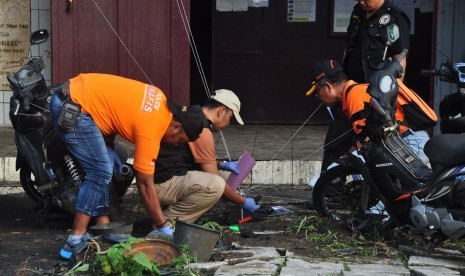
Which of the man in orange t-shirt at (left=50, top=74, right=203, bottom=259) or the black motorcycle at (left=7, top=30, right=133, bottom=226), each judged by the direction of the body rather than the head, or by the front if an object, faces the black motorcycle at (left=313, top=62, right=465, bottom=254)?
the man in orange t-shirt

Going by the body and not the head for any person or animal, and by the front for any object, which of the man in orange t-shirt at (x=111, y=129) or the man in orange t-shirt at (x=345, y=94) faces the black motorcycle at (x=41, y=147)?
the man in orange t-shirt at (x=345, y=94)

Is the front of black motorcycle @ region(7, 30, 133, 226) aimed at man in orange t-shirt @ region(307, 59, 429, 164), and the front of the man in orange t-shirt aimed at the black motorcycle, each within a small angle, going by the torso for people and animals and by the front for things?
no

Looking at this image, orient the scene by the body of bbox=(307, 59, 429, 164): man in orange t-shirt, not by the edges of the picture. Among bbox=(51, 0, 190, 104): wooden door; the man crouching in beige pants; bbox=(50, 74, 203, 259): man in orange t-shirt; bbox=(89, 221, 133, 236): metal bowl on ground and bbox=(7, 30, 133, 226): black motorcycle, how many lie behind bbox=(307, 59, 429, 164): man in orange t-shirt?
0

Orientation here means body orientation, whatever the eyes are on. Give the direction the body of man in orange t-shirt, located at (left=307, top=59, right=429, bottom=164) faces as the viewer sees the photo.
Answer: to the viewer's left

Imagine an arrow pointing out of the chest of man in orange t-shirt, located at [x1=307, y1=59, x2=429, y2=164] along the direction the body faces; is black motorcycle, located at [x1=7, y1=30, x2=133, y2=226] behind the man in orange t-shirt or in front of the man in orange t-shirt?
in front

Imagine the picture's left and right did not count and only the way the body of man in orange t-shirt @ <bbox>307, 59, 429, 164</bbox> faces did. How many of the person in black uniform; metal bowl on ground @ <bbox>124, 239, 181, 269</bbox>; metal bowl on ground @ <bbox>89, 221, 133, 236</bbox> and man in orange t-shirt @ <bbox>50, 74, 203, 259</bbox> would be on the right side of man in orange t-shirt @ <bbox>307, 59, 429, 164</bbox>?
1

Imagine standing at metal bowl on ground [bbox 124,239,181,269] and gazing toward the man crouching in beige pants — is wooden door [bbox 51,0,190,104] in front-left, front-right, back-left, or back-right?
front-left

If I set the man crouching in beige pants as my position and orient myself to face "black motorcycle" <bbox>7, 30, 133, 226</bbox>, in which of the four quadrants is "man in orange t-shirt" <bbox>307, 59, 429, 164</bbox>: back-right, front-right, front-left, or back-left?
back-right

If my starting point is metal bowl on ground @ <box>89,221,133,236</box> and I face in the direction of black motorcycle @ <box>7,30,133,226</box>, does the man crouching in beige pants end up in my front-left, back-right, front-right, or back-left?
front-right

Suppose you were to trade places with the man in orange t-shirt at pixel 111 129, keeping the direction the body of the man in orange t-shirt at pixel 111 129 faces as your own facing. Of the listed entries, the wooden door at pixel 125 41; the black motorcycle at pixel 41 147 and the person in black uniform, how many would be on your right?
0

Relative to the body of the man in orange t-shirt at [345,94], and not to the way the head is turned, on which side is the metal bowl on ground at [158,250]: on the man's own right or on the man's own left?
on the man's own left

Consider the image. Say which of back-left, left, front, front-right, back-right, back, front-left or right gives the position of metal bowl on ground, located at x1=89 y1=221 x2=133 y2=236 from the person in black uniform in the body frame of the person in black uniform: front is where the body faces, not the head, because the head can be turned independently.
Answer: front

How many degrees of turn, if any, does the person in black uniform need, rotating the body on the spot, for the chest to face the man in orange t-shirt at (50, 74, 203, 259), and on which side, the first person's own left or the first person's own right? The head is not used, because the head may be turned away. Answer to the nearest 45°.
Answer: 0° — they already face them

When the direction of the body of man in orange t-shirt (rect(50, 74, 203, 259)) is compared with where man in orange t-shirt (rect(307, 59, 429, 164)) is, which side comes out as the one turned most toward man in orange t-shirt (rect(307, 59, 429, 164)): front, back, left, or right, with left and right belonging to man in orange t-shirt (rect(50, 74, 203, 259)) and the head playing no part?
front

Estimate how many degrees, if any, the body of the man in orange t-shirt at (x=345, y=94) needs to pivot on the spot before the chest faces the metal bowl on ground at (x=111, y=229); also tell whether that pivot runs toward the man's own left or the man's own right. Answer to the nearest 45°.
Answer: approximately 45° to the man's own left

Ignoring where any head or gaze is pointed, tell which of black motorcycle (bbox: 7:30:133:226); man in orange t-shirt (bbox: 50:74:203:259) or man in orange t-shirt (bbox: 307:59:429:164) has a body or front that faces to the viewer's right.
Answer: man in orange t-shirt (bbox: 50:74:203:259)

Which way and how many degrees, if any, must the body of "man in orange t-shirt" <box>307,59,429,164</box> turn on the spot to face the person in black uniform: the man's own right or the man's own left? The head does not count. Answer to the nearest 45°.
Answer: approximately 90° to the man's own right

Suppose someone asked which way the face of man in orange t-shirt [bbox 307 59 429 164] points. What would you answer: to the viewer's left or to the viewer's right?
to the viewer's left
